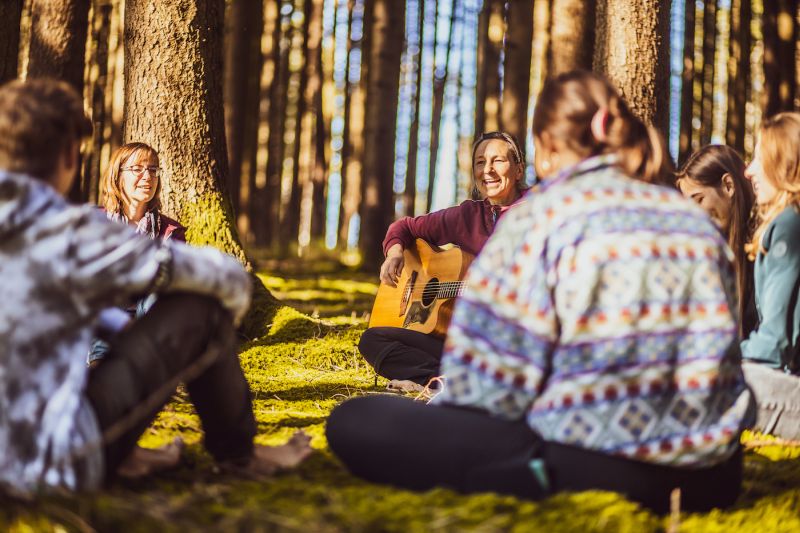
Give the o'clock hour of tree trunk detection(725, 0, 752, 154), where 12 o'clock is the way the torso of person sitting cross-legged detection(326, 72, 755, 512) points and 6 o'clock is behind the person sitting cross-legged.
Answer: The tree trunk is roughly at 2 o'clock from the person sitting cross-legged.

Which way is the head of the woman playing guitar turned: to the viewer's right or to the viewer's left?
to the viewer's right

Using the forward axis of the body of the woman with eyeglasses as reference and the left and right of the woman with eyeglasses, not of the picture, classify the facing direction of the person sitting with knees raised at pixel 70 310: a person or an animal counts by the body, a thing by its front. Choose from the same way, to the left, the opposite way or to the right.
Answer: to the left

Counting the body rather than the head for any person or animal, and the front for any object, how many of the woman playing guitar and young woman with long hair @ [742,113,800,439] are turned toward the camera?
1

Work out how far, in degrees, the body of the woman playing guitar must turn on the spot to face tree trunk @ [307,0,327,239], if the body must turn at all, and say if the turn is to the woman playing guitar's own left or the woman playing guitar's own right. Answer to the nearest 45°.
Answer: approximately 180°

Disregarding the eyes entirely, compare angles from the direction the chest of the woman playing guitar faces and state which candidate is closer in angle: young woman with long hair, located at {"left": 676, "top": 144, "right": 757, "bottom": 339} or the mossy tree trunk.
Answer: the young woman with long hair

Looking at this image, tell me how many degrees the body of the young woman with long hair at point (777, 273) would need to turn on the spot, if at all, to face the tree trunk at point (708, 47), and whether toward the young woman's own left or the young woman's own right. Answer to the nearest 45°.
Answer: approximately 90° to the young woman's own right

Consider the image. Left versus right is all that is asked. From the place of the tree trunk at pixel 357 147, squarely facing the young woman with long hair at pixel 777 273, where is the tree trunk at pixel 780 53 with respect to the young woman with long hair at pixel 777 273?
left

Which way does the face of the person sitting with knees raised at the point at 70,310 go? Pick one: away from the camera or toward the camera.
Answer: away from the camera

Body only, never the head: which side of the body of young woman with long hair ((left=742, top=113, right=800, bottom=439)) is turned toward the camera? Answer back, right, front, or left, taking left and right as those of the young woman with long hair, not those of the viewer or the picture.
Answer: left

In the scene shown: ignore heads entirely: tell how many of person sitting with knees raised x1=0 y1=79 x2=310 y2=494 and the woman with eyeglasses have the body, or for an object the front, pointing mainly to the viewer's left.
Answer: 0

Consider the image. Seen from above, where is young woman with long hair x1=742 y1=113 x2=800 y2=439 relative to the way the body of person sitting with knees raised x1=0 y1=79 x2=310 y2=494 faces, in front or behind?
in front

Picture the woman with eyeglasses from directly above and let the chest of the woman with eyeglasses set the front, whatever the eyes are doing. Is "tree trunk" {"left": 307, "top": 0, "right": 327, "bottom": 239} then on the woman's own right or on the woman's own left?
on the woman's own left

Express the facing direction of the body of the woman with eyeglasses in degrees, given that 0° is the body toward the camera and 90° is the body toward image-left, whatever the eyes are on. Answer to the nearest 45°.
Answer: approximately 315°

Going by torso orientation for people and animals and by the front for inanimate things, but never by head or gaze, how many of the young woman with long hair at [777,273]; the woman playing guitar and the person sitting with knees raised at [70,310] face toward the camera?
1

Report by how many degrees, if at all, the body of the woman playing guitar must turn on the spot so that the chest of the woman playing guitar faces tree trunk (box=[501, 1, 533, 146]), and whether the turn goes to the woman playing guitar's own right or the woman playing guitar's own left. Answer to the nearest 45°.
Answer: approximately 180°

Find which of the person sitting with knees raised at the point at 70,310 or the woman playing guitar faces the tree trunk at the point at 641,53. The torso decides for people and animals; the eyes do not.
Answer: the person sitting with knees raised

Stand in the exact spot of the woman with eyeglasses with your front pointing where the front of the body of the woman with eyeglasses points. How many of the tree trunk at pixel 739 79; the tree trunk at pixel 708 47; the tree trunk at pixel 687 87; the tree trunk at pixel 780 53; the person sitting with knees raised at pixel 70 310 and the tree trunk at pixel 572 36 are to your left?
5

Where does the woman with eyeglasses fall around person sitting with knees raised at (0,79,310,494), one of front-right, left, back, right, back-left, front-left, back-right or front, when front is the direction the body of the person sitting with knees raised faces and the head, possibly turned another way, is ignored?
front-left

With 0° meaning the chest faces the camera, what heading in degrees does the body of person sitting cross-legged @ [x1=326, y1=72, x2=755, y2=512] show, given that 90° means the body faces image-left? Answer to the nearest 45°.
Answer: approximately 135°

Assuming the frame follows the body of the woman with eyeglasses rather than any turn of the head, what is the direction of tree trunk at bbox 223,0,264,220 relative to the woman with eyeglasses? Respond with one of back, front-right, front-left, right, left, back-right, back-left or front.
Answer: back-left
